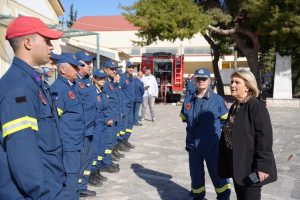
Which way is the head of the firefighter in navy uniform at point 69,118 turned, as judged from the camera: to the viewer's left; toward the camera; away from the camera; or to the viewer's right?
to the viewer's right

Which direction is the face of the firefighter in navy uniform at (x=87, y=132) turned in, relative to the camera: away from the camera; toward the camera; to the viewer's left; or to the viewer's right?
to the viewer's right

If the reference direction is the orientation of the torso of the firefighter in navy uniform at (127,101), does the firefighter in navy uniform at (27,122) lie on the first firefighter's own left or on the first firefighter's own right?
on the first firefighter's own right

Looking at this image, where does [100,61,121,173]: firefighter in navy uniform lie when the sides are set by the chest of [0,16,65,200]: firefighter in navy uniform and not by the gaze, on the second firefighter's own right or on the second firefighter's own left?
on the second firefighter's own left

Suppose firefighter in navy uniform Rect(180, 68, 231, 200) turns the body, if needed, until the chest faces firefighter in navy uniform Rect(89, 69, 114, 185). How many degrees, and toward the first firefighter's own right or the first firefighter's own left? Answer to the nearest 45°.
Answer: approximately 135° to the first firefighter's own right

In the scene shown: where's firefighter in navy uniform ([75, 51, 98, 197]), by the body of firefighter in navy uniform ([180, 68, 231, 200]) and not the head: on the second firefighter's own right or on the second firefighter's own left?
on the second firefighter's own right

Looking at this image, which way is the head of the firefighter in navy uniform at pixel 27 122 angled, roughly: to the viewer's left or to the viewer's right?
to the viewer's right

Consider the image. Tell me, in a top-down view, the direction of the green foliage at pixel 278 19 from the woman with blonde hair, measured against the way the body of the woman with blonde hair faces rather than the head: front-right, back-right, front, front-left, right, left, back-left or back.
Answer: back-right

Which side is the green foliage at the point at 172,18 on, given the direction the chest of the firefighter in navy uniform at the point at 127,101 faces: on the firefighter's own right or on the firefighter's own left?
on the firefighter's own left

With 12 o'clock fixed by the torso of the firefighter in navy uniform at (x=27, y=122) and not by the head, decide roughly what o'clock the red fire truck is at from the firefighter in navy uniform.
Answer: The red fire truck is roughly at 10 o'clock from the firefighter in navy uniform.
